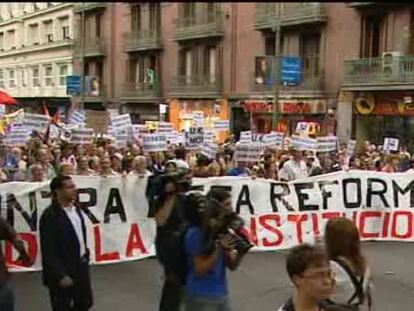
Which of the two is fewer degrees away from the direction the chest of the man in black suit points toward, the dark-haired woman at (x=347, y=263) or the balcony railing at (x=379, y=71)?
the dark-haired woman

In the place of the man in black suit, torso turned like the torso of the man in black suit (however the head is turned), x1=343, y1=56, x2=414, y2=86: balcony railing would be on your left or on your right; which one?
on your left

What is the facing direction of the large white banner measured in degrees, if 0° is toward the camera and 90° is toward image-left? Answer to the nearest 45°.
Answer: approximately 0°

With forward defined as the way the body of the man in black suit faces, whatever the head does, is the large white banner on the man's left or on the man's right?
on the man's left

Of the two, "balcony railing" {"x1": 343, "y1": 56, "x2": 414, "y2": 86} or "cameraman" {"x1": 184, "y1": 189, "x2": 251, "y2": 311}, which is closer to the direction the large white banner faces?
the cameraman

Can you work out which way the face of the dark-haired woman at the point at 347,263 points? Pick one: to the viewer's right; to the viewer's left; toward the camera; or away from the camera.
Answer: away from the camera

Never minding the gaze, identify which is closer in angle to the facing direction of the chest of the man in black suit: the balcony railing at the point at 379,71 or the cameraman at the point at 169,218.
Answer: the cameraman
